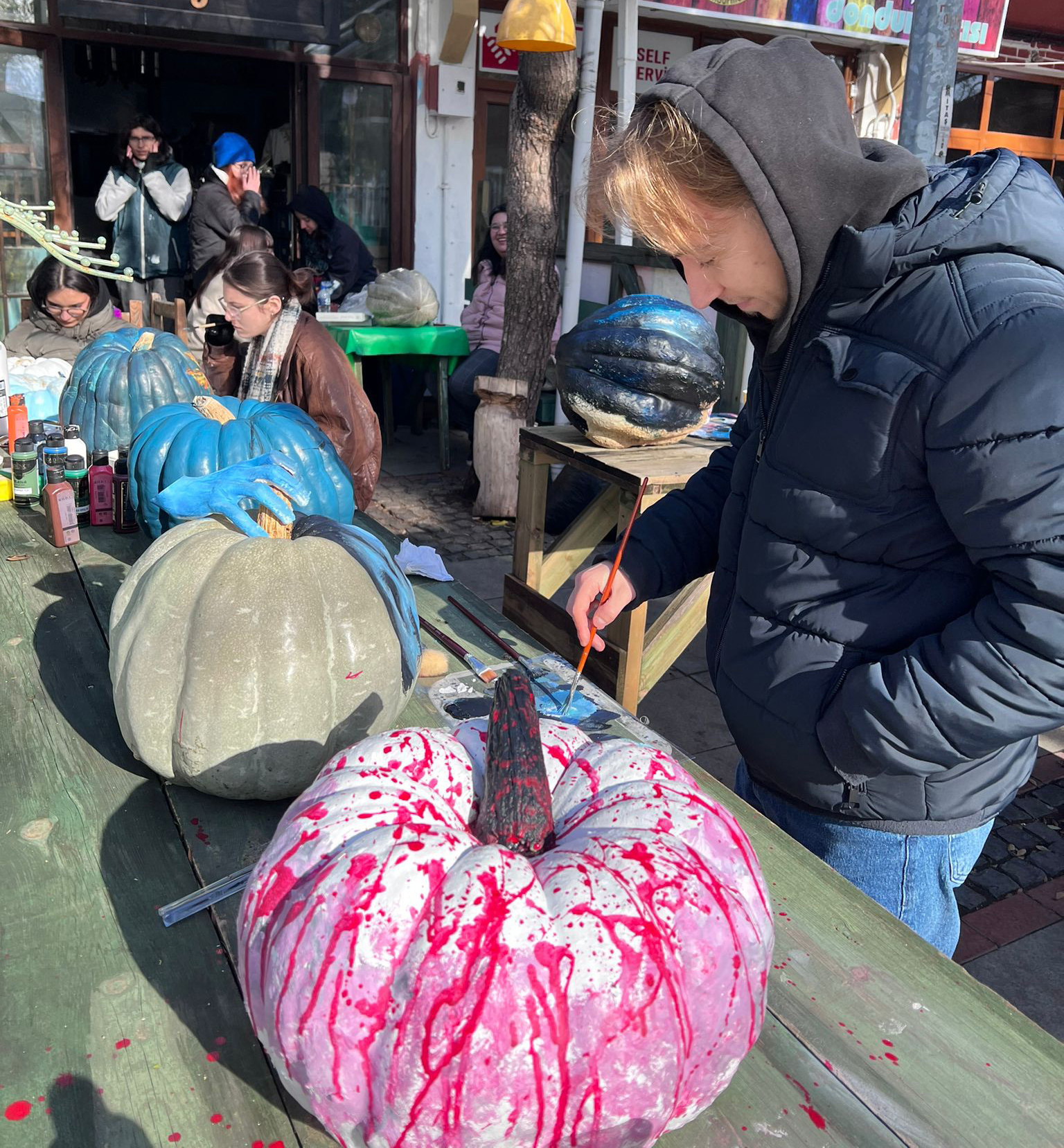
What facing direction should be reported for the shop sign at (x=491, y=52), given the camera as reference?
facing the viewer

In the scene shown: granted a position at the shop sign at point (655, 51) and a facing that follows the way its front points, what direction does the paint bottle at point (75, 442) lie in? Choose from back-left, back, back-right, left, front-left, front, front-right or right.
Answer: front

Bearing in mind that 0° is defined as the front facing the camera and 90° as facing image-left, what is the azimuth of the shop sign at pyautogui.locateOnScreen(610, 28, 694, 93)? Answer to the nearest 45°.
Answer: approximately 0°

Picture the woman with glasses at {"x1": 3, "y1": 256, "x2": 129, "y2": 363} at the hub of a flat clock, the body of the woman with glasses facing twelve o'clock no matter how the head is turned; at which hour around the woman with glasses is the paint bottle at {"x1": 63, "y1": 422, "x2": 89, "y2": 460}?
The paint bottle is roughly at 12 o'clock from the woman with glasses.

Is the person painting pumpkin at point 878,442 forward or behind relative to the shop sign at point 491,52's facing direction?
forward

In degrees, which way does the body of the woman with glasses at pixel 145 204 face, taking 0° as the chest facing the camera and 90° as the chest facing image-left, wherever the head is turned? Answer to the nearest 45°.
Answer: approximately 0°

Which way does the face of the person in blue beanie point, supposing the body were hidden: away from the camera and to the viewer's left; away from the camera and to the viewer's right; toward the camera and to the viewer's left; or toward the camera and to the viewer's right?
toward the camera and to the viewer's right

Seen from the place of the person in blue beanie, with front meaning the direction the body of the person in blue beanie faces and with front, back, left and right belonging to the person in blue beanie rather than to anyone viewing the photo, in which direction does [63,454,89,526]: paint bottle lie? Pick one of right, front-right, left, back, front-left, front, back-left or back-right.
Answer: right
